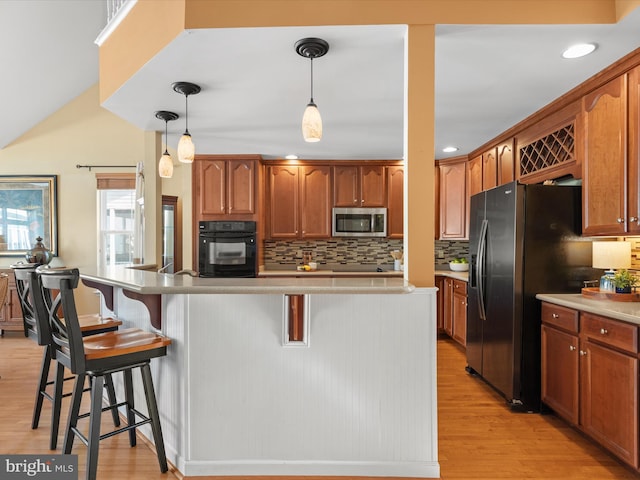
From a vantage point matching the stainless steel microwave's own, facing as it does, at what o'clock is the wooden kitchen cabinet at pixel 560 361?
The wooden kitchen cabinet is roughly at 11 o'clock from the stainless steel microwave.

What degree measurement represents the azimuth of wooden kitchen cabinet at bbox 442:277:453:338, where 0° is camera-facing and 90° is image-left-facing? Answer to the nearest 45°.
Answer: approximately 90°

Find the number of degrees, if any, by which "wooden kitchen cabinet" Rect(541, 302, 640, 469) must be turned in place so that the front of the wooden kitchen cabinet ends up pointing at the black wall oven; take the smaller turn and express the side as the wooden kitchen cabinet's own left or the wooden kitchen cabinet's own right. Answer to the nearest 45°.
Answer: approximately 45° to the wooden kitchen cabinet's own right

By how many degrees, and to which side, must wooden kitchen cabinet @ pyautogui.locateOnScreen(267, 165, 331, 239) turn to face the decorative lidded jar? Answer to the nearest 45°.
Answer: approximately 90° to its right

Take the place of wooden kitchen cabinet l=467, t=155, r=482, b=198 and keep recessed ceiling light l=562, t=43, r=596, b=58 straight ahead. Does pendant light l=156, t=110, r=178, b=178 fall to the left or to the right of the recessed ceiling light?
right

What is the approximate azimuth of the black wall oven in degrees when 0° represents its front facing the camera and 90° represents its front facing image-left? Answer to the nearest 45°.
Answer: approximately 0°

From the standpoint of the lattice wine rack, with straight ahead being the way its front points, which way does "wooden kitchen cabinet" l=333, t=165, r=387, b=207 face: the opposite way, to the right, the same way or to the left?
to the left

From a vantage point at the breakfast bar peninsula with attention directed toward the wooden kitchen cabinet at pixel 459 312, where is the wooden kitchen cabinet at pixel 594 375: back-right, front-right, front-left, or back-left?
front-right

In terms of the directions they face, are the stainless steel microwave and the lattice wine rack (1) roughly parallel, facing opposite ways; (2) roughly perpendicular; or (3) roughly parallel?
roughly perpendicular

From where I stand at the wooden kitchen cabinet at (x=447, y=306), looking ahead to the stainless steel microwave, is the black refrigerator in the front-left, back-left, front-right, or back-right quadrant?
back-left

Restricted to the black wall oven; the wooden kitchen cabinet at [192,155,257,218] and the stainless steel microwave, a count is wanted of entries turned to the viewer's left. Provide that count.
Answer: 0

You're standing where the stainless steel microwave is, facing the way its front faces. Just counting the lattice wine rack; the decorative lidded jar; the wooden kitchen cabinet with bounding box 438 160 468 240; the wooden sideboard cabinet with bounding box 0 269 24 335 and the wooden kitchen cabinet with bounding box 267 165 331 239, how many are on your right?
3

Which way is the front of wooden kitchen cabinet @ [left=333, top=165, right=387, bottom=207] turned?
toward the camera

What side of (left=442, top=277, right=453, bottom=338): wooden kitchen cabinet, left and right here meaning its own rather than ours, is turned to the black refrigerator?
left

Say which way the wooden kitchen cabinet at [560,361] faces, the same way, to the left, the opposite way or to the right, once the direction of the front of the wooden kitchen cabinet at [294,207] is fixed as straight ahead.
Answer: to the right

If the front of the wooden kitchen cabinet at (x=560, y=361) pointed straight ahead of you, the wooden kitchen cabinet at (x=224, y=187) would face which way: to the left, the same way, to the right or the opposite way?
to the left

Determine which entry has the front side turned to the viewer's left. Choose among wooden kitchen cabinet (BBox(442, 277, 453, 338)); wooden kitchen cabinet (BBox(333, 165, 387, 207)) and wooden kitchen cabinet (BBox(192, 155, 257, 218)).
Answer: wooden kitchen cabinet (BBox(442, 277, 453, 338))

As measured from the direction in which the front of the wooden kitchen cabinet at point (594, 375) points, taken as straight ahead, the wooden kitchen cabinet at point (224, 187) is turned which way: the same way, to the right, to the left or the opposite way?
to the left

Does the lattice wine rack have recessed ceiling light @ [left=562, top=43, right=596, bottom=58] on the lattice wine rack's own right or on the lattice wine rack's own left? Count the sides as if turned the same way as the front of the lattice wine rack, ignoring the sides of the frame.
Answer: on the lattice wine rack's own left

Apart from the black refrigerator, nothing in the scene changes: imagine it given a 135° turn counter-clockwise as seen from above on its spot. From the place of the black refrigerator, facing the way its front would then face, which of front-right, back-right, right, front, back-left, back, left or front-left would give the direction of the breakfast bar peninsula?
back-right
